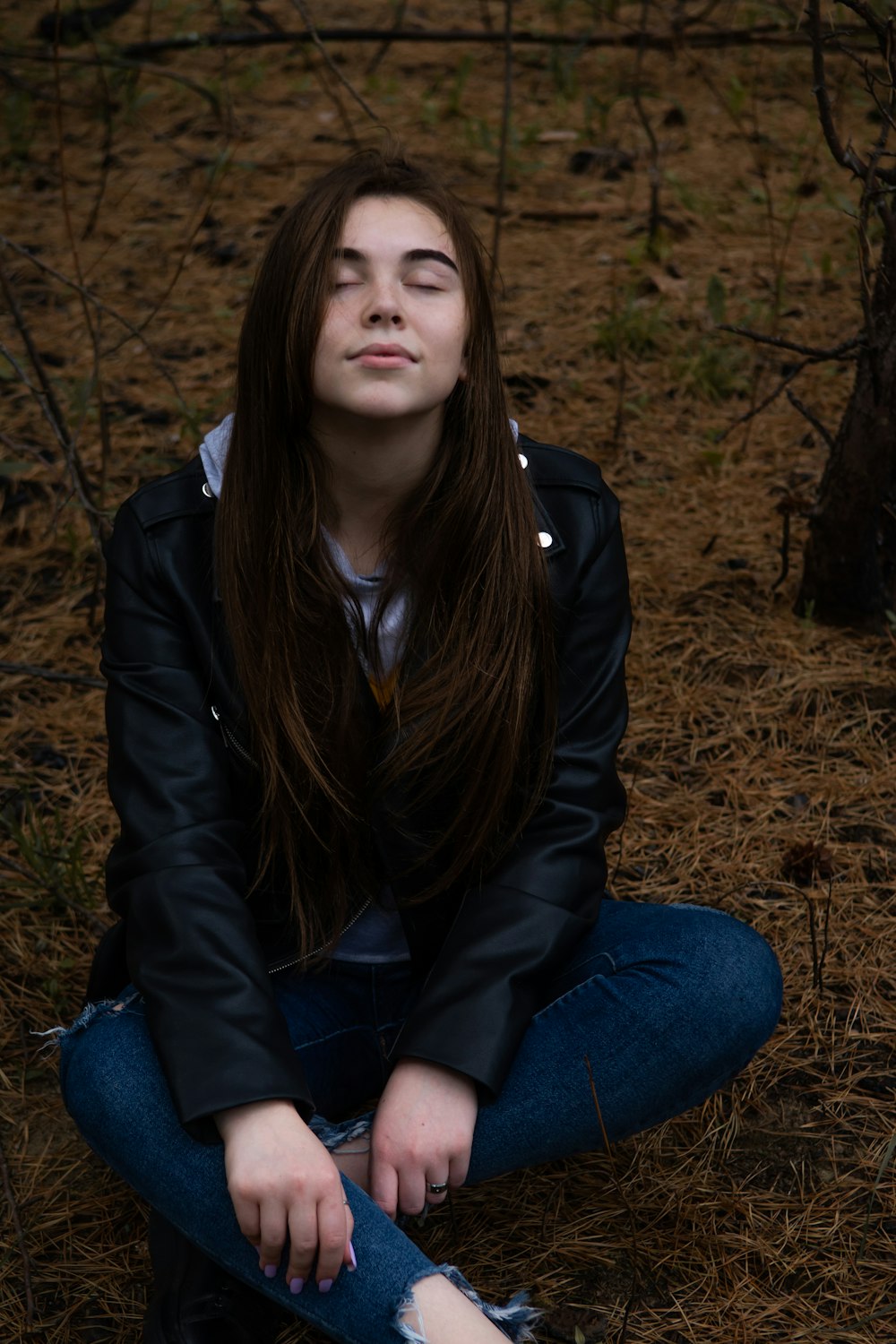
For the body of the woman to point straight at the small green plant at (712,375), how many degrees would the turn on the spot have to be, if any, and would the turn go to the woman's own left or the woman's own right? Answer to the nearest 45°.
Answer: approximately 180°

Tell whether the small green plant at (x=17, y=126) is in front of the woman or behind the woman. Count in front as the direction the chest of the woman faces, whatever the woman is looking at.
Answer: behind

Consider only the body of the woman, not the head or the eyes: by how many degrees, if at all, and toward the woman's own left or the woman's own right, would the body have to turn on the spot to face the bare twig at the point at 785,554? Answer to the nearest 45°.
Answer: approximately 135° to the woman's own left

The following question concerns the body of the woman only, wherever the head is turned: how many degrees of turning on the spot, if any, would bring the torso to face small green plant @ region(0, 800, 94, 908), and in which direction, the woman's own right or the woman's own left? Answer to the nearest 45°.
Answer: approximately 135° to the woman's own right

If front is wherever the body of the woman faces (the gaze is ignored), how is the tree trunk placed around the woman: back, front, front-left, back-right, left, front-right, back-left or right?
back-left

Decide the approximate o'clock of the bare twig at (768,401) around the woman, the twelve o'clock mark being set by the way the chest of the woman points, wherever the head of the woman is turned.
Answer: The bare twig is roughly at 7 o'clock from the woman.

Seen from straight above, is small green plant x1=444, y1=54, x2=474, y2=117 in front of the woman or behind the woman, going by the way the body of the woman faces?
behind
